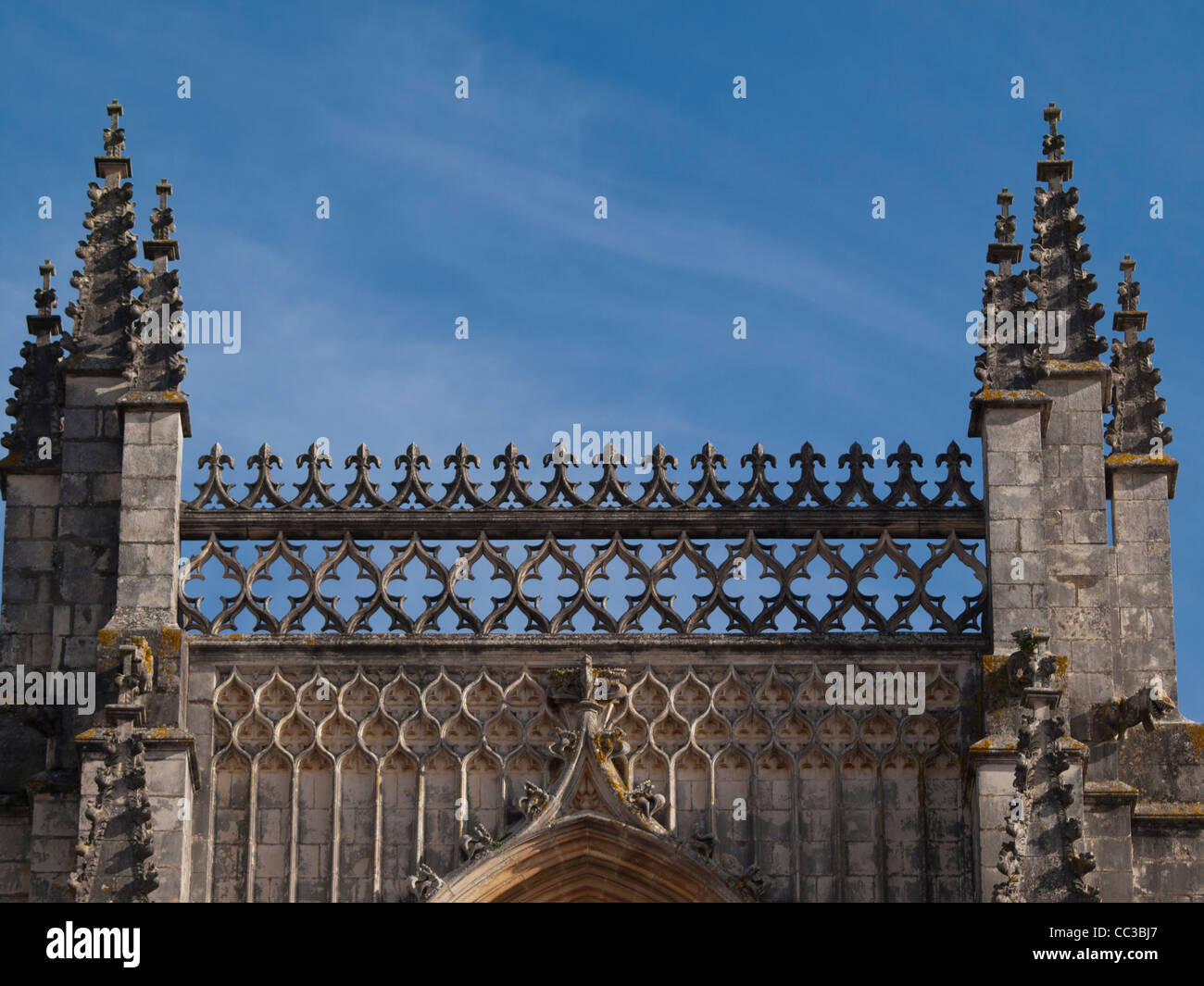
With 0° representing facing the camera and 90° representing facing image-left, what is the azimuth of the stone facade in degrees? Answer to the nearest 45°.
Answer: approximately 0°
